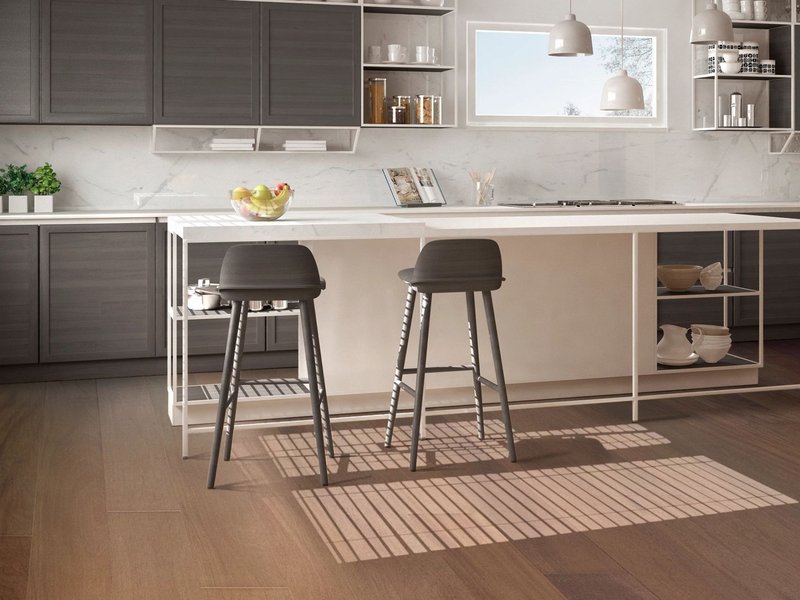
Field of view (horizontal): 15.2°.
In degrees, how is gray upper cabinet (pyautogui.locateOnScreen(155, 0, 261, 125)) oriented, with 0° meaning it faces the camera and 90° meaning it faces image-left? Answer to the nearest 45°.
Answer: approximately 0°

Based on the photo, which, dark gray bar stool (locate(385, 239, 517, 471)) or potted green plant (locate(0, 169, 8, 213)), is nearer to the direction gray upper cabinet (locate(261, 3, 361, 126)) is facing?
the dark gray bar stool

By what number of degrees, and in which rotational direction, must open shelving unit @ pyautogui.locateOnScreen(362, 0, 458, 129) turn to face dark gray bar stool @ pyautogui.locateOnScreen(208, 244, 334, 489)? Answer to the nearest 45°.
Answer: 0° — it already faces it

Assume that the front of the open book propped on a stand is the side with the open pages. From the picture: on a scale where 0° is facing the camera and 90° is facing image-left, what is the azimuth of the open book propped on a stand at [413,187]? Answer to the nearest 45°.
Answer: approximately 0°

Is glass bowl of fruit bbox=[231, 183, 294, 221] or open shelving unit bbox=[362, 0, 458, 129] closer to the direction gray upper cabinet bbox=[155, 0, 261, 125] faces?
the glass bowl of fruit
